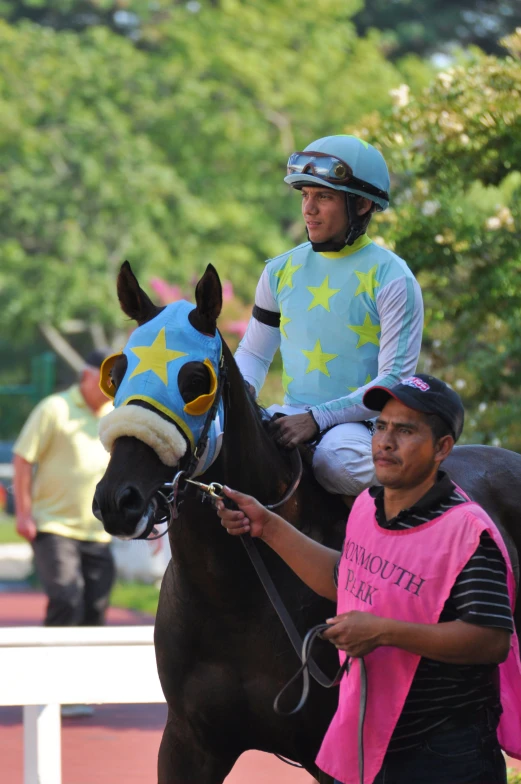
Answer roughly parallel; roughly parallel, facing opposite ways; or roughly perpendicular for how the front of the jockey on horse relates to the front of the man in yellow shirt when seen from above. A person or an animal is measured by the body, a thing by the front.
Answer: roughly perpendicular

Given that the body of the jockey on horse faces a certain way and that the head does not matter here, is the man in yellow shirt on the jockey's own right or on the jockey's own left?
on the jockey's own right

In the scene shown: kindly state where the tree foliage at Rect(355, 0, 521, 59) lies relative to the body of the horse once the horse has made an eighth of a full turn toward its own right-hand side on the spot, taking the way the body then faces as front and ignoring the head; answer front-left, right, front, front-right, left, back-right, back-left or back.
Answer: right

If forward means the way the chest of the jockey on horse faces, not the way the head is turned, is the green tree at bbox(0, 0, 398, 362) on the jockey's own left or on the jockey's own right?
on the jockey's own right

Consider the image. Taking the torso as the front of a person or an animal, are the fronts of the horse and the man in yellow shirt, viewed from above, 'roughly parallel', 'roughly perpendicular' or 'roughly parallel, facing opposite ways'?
roughly perpendicular

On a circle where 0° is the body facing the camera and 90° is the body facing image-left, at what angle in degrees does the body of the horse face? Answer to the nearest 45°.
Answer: approximately 45°
